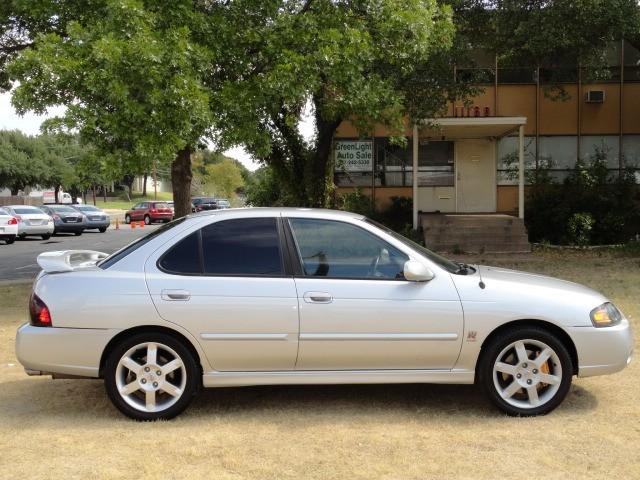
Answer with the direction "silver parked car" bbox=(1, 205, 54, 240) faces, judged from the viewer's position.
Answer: facing away from the viewer and to the left of the viewer

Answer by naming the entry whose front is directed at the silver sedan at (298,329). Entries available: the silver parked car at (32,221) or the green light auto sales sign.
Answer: the green light auto sales sign

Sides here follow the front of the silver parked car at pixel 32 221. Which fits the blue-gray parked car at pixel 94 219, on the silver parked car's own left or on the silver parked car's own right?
on the silver parked car's own right

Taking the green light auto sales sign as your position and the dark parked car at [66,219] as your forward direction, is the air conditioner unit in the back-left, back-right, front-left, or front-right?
back-right

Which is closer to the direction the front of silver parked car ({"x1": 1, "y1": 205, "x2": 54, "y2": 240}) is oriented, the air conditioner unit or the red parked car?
the red parked car

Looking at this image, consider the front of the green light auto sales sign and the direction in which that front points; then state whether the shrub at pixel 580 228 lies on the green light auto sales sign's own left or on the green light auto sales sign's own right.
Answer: on the green light auto sales sign's own left

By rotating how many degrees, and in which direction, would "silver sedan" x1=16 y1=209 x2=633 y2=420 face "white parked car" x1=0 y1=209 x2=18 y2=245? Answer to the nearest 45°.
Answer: approximately 135° to its left

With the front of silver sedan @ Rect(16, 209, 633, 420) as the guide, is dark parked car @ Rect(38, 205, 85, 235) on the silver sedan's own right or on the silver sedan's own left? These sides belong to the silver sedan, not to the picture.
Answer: on the silver sedan's own left

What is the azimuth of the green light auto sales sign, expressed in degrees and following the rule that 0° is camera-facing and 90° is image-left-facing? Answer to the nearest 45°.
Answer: approximately 0°

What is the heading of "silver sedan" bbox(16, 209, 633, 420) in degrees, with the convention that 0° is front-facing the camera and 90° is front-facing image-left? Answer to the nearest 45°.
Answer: approximately 270°

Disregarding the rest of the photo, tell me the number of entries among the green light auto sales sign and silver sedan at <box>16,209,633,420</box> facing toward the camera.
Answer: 1

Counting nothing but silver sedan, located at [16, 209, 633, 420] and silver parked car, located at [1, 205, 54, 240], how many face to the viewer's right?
1

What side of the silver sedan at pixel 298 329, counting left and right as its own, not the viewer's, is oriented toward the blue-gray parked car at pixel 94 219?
left
